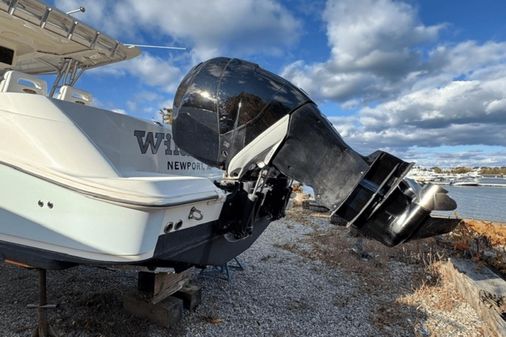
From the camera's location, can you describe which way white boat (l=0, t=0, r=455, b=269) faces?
facing away from the viewer and to the left of the viewer

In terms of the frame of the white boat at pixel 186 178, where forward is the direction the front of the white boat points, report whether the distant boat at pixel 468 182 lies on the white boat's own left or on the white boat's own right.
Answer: on the white boat's own right
